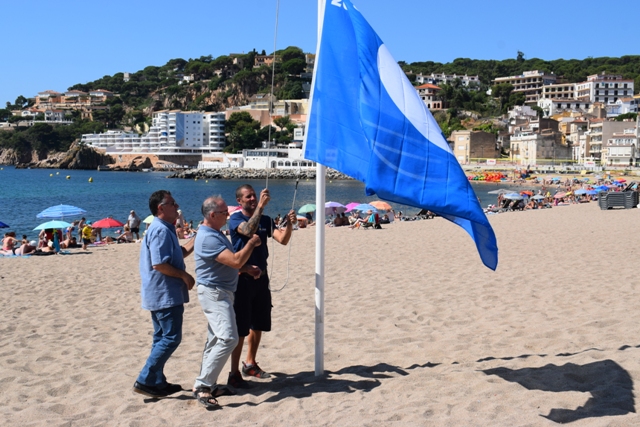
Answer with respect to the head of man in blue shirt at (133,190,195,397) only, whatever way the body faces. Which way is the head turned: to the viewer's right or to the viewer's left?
to the viewer's right

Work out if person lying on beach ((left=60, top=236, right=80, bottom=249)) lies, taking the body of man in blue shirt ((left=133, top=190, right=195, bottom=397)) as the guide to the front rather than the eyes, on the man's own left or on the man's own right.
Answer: on the man's own left

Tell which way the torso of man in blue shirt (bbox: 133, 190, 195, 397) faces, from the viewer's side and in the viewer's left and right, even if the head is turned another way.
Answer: facing to the right of the viewer

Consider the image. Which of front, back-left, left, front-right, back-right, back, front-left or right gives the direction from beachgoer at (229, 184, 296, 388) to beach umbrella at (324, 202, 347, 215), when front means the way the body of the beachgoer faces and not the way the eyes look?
back-left

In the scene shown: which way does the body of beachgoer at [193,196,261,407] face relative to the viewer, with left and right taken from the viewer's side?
facing to the right of the viewer

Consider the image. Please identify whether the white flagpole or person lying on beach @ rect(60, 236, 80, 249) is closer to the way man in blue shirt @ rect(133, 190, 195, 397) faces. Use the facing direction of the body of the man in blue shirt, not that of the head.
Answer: the white flagpole

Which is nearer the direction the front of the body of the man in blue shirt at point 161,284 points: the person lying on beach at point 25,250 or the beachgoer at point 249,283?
the beachgoer

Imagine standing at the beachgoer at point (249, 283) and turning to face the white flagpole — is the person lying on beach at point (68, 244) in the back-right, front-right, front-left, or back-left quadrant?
back-left

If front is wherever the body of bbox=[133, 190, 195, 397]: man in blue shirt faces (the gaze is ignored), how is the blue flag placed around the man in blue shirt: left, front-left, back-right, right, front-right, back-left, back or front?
front

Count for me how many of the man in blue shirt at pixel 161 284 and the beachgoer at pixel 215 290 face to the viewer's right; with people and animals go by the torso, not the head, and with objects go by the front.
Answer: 2

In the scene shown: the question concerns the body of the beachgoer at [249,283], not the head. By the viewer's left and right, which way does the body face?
facing the viewer and to the right of the viewer

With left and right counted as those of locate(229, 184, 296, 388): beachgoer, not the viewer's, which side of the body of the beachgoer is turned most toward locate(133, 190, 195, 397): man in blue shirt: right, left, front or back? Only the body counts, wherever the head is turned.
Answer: right
